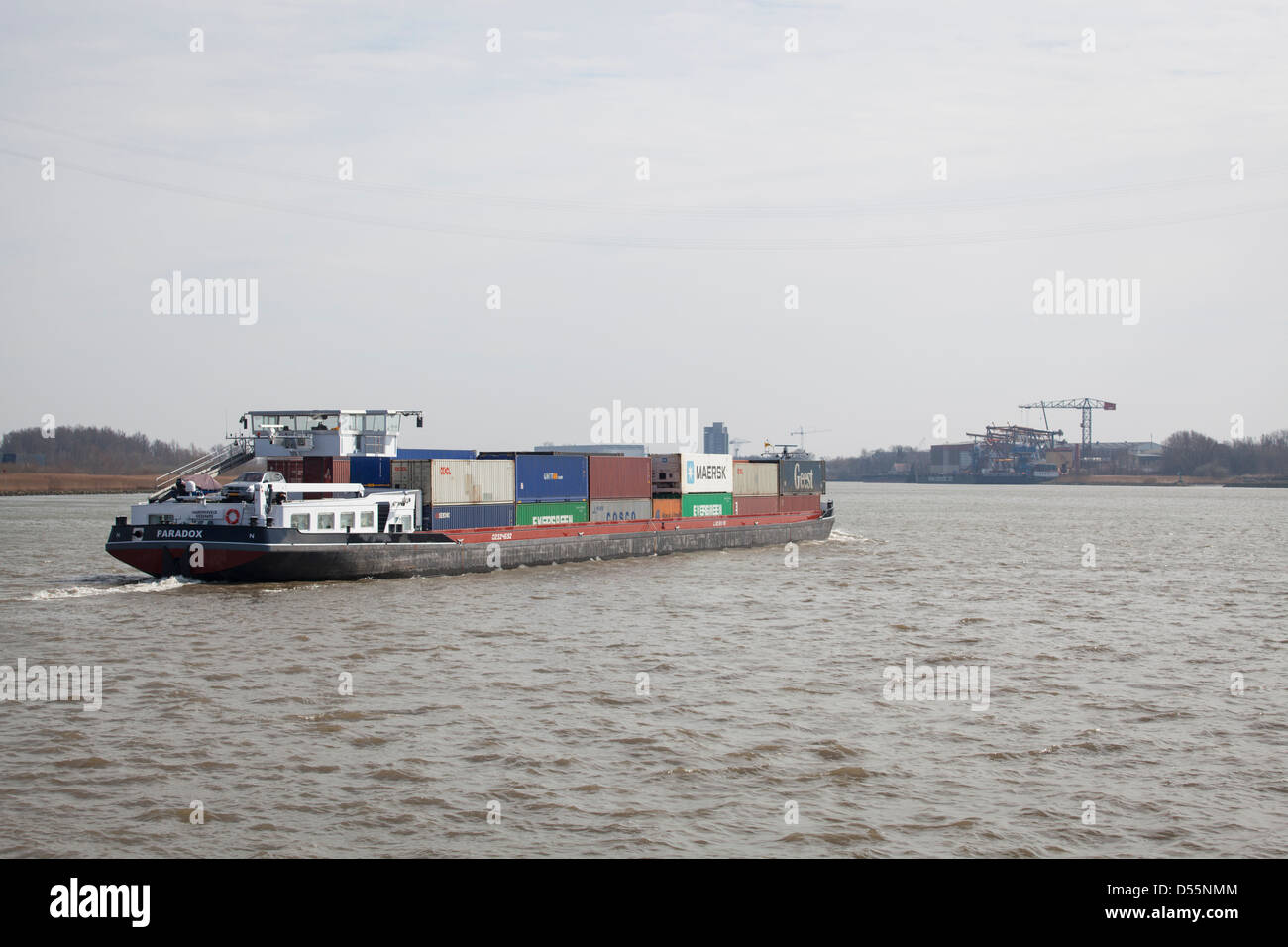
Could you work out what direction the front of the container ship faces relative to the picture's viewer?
facing away from the viewer and to the right of the viewer
